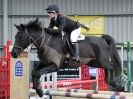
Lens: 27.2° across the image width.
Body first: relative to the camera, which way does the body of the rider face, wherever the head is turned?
to the viewer's left

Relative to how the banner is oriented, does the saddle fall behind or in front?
in front

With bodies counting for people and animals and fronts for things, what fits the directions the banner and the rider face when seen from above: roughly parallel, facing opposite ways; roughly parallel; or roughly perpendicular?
roughly perpendicular

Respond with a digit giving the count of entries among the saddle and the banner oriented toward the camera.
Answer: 1

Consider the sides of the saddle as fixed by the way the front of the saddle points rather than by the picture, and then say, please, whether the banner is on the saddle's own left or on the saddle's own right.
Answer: on the saddle's own right

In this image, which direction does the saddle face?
to the viewer's left

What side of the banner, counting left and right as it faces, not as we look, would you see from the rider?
front

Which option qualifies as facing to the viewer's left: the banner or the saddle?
the saddle

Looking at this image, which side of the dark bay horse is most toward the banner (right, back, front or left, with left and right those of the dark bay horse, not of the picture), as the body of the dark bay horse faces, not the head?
right

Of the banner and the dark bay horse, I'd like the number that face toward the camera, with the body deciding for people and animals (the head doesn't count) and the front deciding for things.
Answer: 1

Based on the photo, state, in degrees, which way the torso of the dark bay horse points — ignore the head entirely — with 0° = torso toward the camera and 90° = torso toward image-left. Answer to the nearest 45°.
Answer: approximately 90°

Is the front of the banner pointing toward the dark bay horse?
yes

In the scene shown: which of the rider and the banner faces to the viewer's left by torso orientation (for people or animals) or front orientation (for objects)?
the rider
